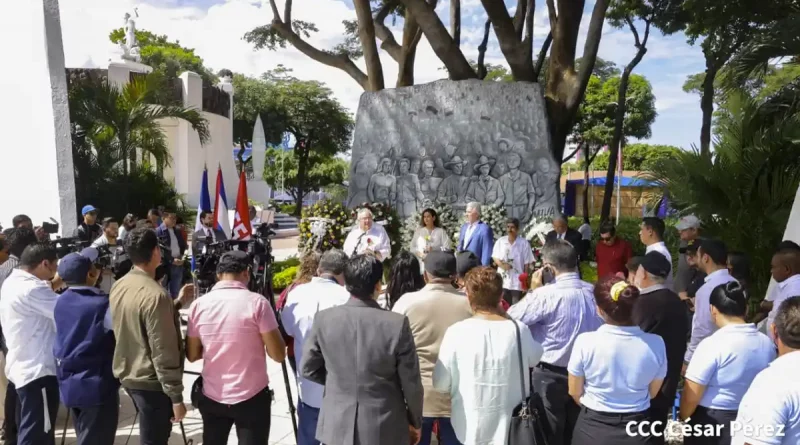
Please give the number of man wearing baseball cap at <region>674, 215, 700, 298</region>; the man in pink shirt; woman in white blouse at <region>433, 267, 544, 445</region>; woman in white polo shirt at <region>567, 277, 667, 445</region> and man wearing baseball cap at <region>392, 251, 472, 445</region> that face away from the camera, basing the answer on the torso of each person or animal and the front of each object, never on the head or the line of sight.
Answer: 4

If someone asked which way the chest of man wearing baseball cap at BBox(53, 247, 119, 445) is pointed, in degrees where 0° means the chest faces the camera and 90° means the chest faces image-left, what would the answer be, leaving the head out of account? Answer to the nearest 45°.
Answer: approximately 225°

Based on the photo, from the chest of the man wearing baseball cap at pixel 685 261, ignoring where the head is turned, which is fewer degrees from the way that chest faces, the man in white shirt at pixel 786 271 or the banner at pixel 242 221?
the banner

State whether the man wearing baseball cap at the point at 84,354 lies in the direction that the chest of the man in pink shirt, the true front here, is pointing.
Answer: no

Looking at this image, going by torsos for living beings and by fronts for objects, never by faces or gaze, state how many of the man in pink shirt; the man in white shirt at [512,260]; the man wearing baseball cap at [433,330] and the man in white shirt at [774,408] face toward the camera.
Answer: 1

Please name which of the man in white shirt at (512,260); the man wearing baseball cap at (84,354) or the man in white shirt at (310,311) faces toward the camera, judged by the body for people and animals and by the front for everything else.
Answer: the man in white shirt at (512,260)

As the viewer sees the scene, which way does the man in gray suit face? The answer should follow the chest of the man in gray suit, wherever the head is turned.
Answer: away from the camera

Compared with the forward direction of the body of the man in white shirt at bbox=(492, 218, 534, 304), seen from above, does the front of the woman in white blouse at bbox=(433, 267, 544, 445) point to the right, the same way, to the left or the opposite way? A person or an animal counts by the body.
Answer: the opposite way

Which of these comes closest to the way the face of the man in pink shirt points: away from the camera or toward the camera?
away from the camera

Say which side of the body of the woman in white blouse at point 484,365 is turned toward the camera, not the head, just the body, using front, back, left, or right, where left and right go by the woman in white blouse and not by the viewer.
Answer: back

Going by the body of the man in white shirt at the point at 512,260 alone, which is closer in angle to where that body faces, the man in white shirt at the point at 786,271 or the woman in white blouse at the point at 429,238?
the man in white shirt

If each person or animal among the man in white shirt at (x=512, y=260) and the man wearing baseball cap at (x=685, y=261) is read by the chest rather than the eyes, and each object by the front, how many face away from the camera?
0

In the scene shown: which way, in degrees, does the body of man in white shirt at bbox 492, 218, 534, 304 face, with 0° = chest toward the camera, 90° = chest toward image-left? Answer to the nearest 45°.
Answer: approximately 0°

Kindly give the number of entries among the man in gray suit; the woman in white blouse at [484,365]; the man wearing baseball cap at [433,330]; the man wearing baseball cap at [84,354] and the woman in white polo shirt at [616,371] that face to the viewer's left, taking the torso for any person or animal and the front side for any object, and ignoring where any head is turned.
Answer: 0

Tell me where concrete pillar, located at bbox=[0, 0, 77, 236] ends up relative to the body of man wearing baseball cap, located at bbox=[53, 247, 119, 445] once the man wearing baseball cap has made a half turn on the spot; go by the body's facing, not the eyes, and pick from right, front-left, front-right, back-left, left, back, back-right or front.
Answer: back-right

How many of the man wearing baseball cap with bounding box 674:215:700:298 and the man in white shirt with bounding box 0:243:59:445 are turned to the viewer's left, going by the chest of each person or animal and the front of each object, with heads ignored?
1

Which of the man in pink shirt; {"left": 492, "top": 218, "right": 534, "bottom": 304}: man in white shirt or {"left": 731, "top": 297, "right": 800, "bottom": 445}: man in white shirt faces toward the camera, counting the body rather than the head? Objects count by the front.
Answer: {"left": 492, "top": 218, "right": 534, "bottom": 304}: man in white shirt

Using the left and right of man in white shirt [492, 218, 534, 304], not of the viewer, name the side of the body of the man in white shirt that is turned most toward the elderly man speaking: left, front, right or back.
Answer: right

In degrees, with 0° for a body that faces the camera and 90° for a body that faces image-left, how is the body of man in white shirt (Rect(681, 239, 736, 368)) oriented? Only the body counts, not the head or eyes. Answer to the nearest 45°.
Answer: approximately 135°

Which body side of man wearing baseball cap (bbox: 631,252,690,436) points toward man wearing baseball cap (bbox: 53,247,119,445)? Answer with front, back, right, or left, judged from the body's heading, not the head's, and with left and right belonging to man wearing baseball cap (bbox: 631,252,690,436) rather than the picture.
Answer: left

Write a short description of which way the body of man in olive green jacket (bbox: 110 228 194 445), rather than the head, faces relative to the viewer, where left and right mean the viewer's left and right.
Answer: facing away from the viewer and to the right of the viewer

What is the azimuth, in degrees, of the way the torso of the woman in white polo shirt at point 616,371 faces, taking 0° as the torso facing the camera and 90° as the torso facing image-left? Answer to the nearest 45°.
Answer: approximately 180°

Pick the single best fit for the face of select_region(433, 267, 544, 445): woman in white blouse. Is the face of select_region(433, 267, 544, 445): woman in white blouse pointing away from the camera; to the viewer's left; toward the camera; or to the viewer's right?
away from the camera
